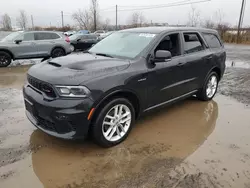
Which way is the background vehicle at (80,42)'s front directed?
to the viewer's left

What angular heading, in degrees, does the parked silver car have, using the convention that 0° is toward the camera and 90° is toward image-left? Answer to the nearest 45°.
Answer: approximately 45°

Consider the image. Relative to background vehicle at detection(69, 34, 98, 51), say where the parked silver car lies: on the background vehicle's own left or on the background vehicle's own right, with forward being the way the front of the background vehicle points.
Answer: on the background vehicle's own left

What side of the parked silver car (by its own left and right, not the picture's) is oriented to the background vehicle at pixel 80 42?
back
